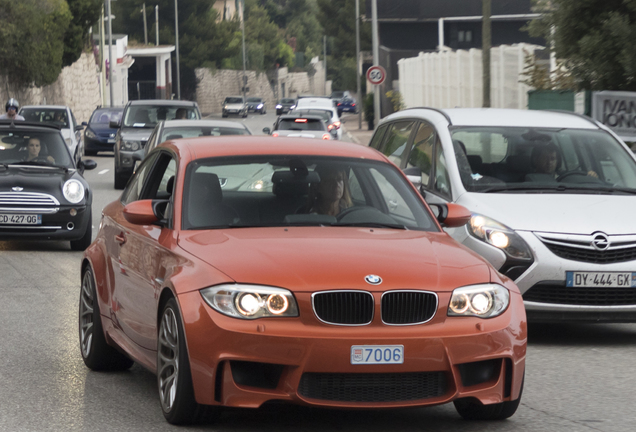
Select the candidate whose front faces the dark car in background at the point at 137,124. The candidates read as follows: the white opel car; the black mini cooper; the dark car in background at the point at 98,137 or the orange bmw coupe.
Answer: the dark car in background at the point at 98,137

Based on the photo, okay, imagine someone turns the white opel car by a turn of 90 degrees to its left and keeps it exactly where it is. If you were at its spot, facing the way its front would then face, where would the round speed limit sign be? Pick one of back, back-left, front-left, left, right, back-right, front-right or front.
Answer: front-left

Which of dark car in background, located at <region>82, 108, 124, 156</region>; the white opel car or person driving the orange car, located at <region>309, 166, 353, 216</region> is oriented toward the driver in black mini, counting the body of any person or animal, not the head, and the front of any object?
the dark car in background

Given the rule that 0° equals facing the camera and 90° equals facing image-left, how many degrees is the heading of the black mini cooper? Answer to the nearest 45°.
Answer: approximately 0°

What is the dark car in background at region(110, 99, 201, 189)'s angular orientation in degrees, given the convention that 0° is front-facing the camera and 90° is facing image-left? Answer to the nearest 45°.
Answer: approximately 0°

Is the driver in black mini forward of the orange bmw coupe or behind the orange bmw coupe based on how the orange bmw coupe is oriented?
behind

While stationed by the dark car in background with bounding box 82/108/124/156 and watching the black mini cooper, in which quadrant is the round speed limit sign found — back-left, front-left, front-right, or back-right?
back-left

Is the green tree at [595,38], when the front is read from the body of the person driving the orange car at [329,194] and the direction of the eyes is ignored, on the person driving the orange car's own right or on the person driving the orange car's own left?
on the person driving the orange car's own left

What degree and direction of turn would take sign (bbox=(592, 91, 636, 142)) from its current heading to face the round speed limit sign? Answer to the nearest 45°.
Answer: approximately 180°

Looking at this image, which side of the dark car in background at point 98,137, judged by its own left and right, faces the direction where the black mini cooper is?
front

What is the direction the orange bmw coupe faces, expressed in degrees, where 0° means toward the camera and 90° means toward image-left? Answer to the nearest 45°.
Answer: approximately 315°

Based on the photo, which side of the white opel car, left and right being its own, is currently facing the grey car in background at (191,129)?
back

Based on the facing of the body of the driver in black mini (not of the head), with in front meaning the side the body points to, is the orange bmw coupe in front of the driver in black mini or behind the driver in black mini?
in front

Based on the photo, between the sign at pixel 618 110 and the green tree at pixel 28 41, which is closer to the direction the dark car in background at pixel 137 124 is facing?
the sign
